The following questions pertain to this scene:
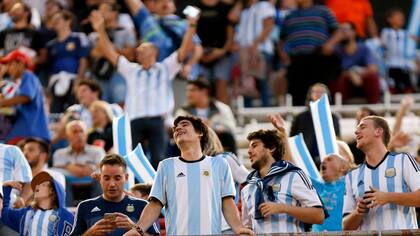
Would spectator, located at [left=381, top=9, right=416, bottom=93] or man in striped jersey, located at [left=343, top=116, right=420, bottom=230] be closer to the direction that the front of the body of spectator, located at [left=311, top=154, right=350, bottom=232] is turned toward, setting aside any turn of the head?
the man in striped jersey

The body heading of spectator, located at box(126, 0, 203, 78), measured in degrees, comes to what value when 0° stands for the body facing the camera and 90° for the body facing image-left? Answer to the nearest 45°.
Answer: approximately 0°

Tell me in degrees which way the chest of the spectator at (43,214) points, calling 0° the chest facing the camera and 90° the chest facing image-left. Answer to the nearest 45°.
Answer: approximately 45°

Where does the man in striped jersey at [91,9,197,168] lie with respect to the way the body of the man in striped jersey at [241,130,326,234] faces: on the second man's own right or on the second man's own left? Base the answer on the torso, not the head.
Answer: on the second man's own right

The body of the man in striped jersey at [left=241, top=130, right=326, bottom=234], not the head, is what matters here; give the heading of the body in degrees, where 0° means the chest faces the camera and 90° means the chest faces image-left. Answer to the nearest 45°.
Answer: approximately 45°

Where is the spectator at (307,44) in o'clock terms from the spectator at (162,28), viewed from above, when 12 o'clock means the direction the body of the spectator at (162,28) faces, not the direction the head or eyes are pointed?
the spectator at (307,44) is roughly at 9 o'clock from the spectator at (162,28).

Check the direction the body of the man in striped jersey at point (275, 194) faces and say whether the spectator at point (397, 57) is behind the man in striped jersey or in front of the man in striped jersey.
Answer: behind

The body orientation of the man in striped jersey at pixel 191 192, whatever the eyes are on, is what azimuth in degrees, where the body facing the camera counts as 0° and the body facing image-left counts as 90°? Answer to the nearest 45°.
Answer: approximately 0°
